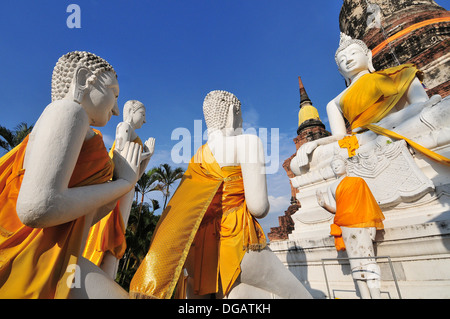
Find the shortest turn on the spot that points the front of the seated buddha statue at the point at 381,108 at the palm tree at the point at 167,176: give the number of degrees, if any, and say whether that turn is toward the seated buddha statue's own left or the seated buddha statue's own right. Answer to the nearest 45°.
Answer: approximately 90° to the seated buddha statue's own right

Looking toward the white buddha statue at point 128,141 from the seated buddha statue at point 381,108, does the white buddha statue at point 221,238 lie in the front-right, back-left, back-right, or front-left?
front-left

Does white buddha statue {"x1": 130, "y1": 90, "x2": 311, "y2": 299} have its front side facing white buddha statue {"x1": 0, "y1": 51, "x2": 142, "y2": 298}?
no

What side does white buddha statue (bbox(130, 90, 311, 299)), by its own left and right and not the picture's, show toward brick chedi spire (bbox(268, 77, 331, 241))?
front

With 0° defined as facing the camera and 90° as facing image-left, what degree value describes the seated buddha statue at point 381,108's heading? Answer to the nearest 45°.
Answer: approximately 45°

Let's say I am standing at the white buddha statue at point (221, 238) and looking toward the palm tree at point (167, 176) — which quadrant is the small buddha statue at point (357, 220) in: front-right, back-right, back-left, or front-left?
front-right

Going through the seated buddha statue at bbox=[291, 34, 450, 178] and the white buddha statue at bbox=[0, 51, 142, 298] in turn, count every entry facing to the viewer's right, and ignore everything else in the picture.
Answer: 1

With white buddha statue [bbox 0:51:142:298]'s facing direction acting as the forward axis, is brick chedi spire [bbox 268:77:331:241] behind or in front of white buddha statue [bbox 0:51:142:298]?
in front

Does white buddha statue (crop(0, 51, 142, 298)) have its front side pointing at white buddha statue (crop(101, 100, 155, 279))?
no

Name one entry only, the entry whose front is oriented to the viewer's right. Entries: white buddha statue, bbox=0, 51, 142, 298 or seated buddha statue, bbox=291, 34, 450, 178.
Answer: the white buddha statue

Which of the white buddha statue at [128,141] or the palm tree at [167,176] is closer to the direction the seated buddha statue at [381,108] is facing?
the white buddha statue

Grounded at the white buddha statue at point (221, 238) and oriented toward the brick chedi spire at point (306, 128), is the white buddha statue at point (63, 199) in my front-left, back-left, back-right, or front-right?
back-left

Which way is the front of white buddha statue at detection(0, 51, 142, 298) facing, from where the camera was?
facing to the right of the viewer
